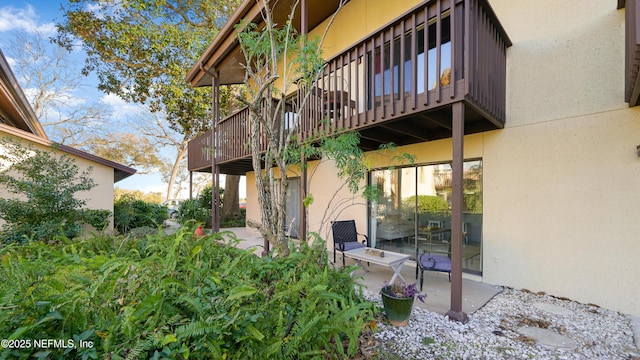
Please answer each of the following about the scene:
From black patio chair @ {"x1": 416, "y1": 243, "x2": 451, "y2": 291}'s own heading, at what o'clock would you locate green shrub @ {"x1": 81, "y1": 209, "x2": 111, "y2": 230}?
The green shrub is roughly at 12 o'clock from the black patio chair.

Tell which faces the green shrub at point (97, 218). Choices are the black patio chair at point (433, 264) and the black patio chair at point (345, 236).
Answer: the black patio chair at point (433, 264)

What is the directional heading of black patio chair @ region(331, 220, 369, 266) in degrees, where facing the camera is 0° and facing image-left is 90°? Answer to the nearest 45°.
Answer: approximately 315°

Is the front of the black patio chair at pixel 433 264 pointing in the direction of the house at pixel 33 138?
yes

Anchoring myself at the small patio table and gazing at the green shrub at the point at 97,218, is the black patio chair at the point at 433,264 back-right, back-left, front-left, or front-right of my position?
back-right

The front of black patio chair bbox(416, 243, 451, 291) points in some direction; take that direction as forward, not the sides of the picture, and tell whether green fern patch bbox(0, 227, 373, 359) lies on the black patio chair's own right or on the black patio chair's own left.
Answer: on the black patio chair's own left

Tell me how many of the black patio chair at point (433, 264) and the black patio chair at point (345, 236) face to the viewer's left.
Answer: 1

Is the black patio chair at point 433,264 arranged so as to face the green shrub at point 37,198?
yes

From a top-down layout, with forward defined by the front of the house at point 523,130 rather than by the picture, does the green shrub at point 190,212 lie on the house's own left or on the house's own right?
on the house's own right

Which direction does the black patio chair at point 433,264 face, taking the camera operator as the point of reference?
facing to the left of the viewer

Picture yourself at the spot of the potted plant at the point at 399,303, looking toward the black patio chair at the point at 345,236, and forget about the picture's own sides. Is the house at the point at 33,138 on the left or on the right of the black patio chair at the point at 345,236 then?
left

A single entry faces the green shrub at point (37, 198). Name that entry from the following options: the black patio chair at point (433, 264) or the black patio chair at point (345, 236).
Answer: the black patio chair at point (433, 264)

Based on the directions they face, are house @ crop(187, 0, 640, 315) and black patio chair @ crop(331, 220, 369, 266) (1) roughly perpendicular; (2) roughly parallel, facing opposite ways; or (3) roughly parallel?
roughly perpendicular
